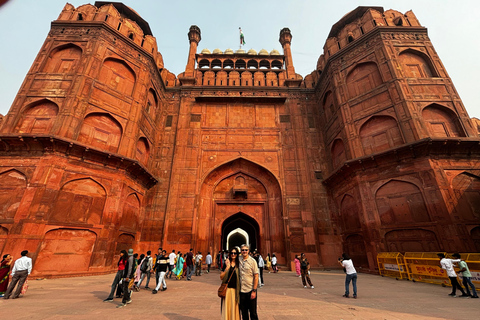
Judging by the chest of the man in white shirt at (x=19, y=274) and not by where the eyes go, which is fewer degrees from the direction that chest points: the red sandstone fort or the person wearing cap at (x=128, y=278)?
the red sandstone fort

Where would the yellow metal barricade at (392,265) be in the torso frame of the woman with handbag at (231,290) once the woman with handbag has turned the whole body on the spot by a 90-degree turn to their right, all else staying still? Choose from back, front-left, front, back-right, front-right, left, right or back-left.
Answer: back-right

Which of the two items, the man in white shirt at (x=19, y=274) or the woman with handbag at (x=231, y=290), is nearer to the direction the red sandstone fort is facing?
the woman with handbag

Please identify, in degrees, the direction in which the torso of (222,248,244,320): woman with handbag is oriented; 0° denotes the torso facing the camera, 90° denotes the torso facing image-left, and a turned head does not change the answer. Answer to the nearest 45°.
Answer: approximately 0°

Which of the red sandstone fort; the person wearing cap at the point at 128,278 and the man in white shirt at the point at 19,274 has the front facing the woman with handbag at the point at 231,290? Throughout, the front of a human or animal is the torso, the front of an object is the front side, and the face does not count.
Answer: the red sandstone fort

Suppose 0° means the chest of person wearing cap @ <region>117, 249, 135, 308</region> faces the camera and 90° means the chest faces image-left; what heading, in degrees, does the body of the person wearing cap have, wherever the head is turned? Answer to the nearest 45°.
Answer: approximately 90°

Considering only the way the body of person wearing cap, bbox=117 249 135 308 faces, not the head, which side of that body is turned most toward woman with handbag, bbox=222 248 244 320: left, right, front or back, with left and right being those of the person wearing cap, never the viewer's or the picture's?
left

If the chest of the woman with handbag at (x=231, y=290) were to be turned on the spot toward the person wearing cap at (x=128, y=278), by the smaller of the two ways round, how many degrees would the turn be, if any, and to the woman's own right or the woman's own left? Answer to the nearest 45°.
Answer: approximately 135° to the woman's own right

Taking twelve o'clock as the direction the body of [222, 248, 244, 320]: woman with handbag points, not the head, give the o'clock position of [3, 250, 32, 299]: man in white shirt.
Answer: The man in white shirt is roughly at 4 o'clock from the woman with handbag.

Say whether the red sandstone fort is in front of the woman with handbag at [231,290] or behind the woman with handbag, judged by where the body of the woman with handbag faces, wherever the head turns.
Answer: behind

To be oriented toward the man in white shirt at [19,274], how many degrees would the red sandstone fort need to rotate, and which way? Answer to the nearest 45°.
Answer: approximately 45° to its right

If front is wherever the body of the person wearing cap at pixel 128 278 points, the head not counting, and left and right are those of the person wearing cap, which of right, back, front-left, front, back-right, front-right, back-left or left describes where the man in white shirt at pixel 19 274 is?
front-right
